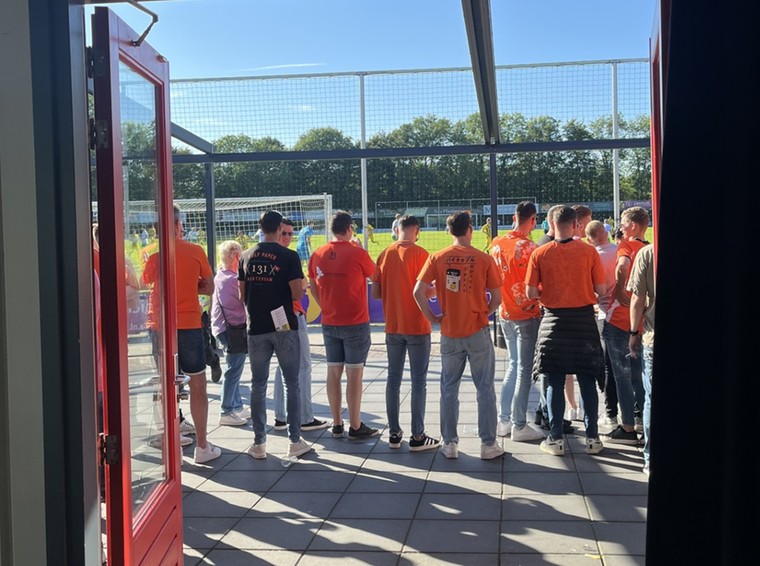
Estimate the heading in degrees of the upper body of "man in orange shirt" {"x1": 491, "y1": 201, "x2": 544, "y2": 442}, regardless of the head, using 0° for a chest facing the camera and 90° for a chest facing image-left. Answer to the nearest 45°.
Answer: approximately 225°

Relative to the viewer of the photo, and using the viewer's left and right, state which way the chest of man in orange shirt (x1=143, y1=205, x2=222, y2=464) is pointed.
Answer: facing away from the viewer and to the right of the viewer

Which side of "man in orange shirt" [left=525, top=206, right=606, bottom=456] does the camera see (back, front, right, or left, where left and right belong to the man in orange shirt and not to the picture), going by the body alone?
back

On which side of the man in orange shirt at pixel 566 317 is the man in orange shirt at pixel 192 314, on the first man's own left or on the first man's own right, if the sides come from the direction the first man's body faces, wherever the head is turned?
on the first man's own left

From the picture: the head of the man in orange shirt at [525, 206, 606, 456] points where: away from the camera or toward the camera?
away from the camera

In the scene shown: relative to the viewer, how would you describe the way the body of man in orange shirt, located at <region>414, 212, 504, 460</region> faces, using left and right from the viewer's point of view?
facing away from the viewer
